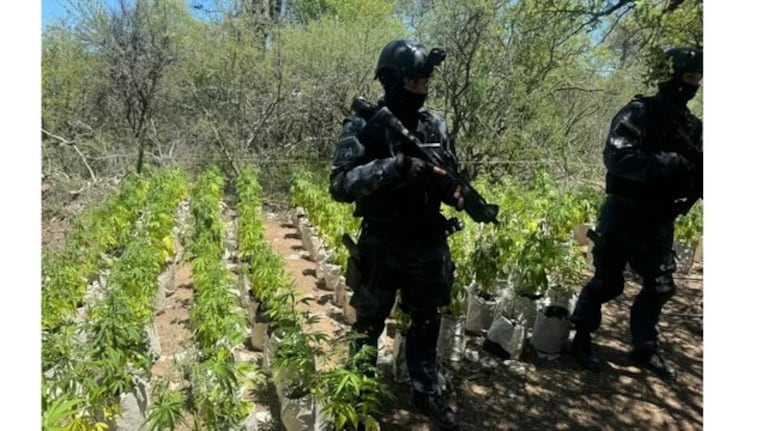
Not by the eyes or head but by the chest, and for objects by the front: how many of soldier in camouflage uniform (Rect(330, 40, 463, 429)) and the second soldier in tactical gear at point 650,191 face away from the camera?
0

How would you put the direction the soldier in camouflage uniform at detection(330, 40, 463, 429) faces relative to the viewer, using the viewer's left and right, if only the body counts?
facing the viewer and to the right of the viewer

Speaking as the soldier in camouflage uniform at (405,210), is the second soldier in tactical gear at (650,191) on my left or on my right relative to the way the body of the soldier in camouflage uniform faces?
on my left
